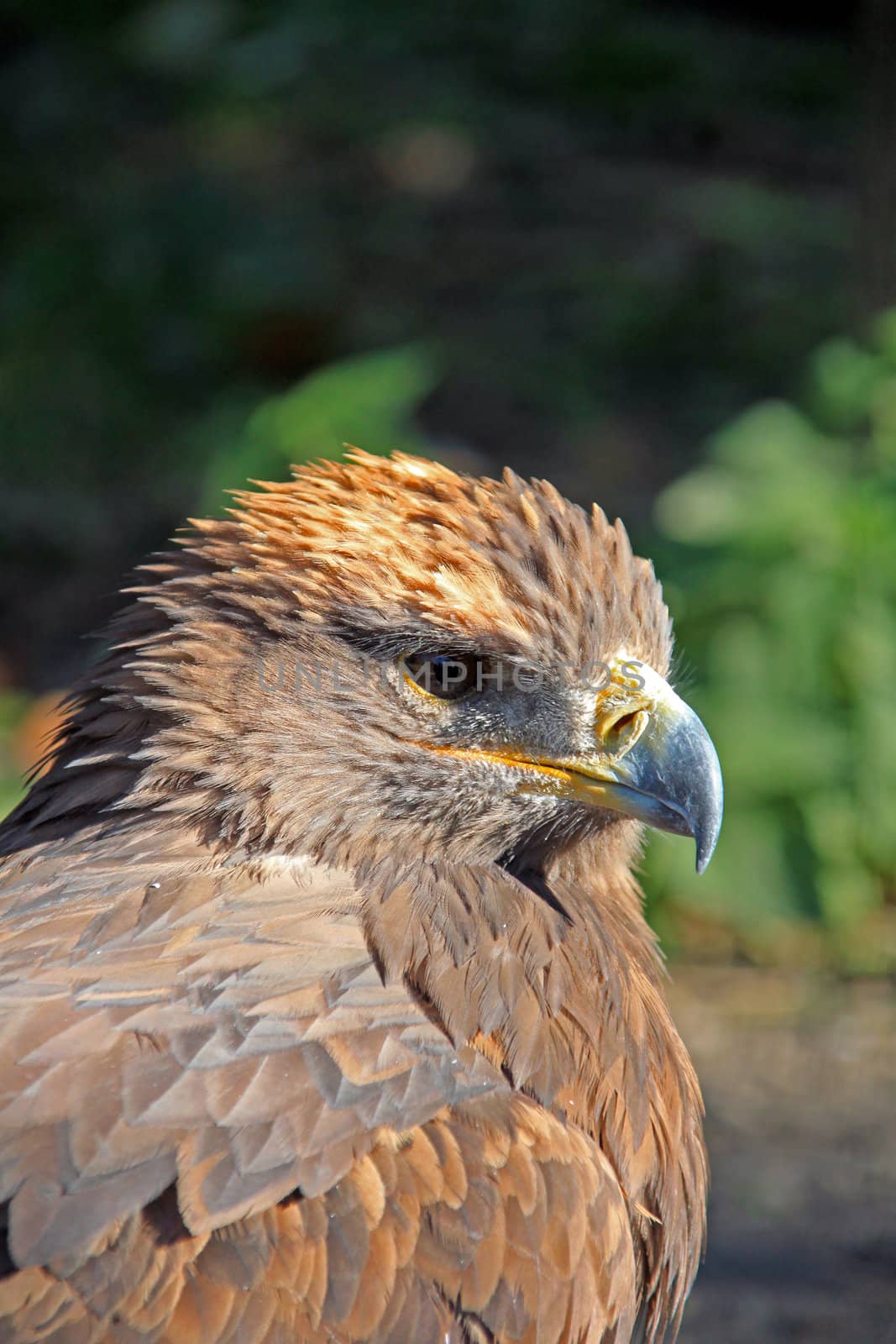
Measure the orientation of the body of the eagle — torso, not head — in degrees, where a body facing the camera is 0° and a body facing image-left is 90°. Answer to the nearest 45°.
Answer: approximately 270°
